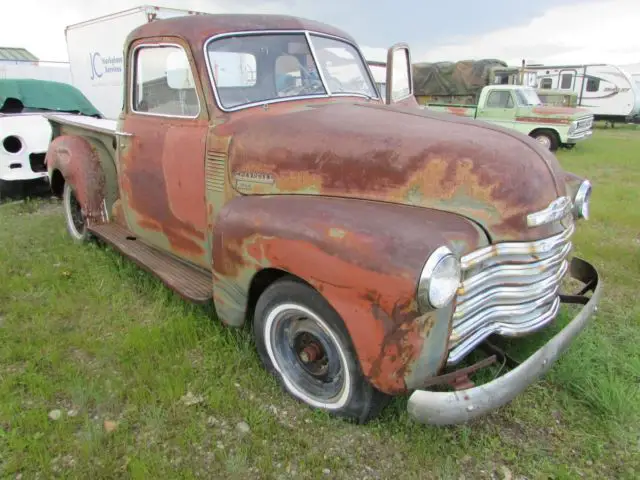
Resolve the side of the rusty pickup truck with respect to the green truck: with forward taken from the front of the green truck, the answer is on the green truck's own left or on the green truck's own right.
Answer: on the green truck's own right

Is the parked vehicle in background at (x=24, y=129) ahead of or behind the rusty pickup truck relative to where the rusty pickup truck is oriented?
behind

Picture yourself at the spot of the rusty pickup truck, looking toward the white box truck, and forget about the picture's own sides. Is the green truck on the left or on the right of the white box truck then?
right

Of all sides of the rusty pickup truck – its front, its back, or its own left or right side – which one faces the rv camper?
left

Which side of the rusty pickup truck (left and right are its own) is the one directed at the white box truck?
back

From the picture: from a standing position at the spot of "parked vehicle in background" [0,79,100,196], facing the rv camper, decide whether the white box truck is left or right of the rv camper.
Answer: left

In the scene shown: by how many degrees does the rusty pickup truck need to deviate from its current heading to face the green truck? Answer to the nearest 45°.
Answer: approximately 90° to its left

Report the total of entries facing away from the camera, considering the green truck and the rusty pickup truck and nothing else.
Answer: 0

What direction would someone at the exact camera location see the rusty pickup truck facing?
facing the viewer and to the right of the viewer

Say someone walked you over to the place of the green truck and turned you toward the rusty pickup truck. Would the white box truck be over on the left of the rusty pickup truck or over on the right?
right

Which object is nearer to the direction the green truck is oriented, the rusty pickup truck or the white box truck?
the rusty pickup truck

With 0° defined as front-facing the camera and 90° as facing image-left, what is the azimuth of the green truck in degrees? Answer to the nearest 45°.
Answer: approximately 315°
